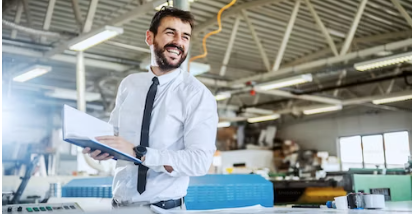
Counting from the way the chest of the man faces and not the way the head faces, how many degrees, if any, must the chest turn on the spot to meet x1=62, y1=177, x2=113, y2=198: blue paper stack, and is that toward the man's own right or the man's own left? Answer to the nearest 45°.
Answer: approximately 135° to the man's own right

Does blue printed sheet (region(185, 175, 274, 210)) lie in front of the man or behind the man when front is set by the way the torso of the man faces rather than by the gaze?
behind

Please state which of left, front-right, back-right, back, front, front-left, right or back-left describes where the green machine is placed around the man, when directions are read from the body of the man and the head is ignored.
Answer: back

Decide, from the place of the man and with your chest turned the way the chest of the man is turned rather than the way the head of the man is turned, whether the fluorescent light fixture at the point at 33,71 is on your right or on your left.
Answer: on your right

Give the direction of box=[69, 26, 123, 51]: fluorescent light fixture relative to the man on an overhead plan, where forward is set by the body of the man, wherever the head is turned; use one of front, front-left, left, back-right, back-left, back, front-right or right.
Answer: back-right

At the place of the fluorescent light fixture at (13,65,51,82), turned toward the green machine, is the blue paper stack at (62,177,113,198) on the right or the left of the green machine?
right
